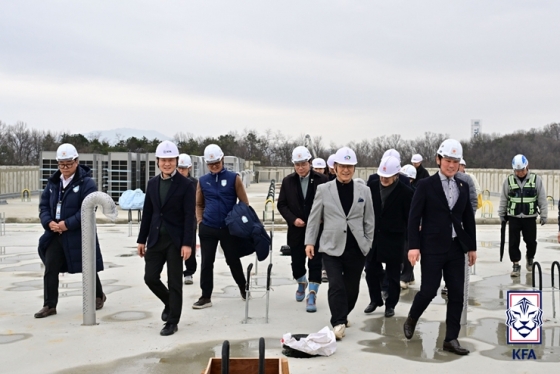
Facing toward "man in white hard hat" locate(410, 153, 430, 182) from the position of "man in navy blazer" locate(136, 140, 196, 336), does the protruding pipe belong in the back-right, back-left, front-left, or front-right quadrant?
back-left

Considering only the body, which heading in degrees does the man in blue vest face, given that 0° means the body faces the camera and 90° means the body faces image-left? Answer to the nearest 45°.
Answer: approximately 0°

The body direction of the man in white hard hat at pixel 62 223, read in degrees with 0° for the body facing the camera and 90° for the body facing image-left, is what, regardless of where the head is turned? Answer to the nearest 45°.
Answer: approximately 45°

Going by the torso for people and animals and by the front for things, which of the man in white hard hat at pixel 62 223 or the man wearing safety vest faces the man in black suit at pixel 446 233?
the man wearing safety vest

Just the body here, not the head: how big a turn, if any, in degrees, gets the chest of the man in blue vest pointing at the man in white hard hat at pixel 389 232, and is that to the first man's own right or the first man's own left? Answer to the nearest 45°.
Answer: approximately 90° to the first man's own left

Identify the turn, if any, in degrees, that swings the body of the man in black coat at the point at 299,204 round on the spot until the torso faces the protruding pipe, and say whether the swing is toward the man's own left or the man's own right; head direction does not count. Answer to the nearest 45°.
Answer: approximately 45° to the man's own right

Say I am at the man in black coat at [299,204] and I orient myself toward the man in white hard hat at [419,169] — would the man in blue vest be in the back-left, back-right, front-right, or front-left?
back-left

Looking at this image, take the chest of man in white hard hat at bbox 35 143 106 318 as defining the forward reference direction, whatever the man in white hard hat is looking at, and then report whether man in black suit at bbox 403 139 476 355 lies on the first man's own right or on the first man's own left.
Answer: on the first man's own left
